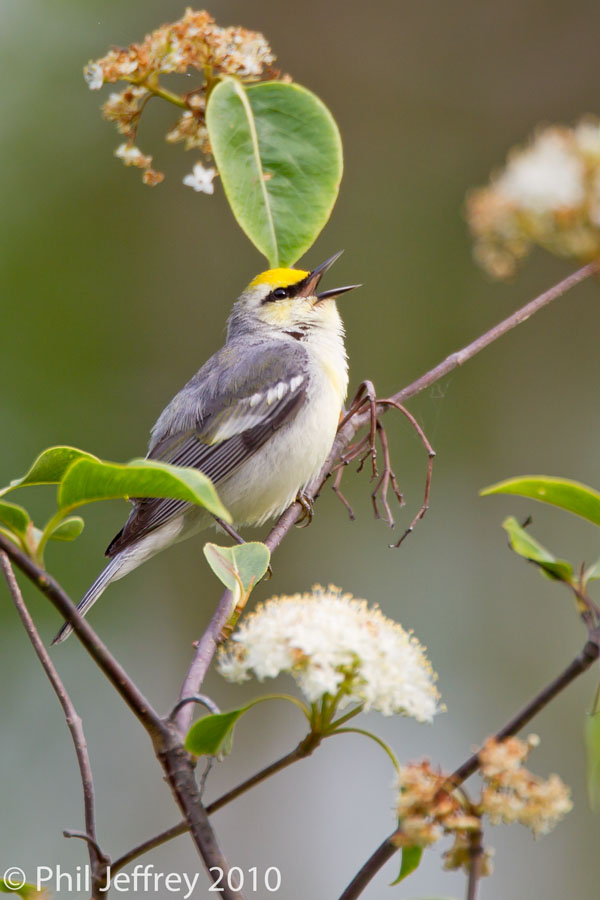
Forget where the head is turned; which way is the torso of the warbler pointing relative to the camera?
to the viewer's right
